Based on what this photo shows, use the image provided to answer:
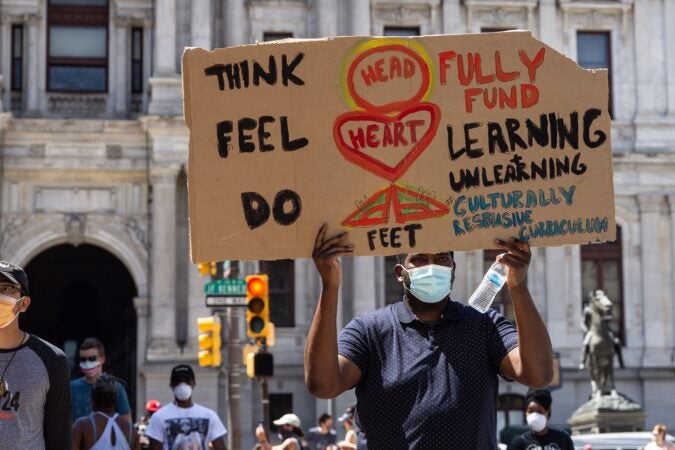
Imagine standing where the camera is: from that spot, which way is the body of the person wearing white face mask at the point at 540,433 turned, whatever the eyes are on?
toward the camera

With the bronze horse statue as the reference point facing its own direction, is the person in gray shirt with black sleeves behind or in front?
in front

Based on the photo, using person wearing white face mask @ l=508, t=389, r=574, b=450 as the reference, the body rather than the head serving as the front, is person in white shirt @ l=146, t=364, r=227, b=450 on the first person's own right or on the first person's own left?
on the first person's own right

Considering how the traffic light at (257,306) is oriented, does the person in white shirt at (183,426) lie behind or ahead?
ahead

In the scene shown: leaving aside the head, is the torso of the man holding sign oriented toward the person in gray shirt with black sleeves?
no

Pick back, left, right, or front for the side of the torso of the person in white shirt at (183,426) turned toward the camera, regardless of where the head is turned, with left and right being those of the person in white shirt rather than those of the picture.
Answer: front

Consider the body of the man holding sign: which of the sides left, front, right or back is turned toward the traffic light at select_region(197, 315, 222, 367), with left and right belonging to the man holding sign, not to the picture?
back

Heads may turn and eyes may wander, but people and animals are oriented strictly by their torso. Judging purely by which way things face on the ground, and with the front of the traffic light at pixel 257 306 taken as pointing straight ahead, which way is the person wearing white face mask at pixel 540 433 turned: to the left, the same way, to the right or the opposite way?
the same way

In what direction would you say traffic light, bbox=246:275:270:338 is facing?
toward the camera

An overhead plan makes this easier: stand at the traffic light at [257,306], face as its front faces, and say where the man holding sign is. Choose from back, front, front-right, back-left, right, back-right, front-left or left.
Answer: front

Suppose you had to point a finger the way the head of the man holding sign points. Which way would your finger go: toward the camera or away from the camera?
toward the camera

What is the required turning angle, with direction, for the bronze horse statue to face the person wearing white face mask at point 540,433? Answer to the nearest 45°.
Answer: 0° — it already faces them
